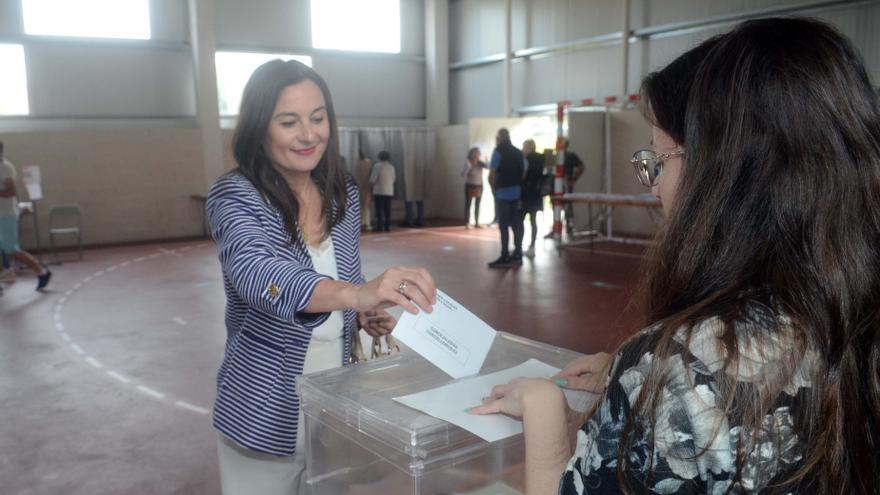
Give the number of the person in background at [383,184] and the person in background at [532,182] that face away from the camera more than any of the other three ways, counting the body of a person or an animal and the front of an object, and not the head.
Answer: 1

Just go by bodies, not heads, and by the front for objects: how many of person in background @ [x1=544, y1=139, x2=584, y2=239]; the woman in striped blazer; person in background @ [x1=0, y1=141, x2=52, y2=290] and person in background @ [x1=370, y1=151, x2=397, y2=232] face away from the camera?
1

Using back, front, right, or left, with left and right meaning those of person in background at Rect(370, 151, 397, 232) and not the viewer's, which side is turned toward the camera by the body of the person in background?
back

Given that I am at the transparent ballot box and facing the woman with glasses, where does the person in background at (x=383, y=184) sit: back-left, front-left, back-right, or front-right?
back-left

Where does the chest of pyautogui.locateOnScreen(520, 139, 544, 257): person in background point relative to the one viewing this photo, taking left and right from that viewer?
facing to the left of the viewer

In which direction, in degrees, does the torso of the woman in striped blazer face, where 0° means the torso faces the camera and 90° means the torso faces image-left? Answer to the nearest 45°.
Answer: approximately 315°

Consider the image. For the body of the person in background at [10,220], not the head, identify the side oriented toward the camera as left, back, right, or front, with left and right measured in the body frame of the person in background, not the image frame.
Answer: left

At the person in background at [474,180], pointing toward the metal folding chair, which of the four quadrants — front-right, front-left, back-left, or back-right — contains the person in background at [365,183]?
front-right

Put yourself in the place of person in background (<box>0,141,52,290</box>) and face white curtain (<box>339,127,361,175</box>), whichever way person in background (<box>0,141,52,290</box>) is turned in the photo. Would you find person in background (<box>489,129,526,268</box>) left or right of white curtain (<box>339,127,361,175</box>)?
right

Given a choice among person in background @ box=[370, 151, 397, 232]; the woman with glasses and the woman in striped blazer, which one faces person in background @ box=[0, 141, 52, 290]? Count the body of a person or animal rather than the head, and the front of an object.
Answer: the woman with glasses
